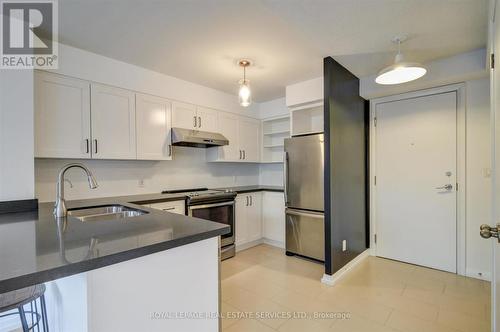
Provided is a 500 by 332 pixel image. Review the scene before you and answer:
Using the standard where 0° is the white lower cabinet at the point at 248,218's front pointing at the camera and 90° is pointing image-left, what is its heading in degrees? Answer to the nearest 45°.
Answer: approximately 315°

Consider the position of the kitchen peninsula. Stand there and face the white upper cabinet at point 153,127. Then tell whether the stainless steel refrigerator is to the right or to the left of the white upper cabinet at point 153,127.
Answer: right

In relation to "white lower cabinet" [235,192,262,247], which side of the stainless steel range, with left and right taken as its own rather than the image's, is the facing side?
left

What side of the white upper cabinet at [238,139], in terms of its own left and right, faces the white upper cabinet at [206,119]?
right

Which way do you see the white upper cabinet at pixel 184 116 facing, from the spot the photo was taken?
facing the viewer and to the right of the viewer

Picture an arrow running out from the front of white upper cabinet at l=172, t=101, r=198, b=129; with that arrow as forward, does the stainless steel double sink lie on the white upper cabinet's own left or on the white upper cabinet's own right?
on the white upper cabinet's own right

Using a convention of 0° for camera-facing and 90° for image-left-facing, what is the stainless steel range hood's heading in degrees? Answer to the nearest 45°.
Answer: approximately 315°

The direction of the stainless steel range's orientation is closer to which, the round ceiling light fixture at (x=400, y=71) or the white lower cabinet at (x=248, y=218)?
the round ceiling light fixture

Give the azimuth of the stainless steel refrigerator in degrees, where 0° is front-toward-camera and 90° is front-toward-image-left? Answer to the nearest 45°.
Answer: approximately 45°

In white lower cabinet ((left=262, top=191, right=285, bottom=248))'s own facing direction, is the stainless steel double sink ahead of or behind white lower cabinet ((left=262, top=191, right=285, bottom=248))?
ahead

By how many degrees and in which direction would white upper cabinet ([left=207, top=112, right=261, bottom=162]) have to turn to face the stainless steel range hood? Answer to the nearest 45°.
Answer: approximately 90° to its right

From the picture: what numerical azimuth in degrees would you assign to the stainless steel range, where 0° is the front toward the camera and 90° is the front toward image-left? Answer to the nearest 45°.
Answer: approximately 315°

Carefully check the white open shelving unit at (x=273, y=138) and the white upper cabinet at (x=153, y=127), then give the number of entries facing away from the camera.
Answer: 0

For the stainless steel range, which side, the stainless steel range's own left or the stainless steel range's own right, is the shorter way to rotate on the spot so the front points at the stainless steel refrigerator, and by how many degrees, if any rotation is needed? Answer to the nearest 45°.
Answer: approximately 45° to the stainless steel range's own left

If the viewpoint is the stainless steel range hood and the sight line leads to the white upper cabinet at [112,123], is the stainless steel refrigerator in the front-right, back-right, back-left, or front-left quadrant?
back-left
